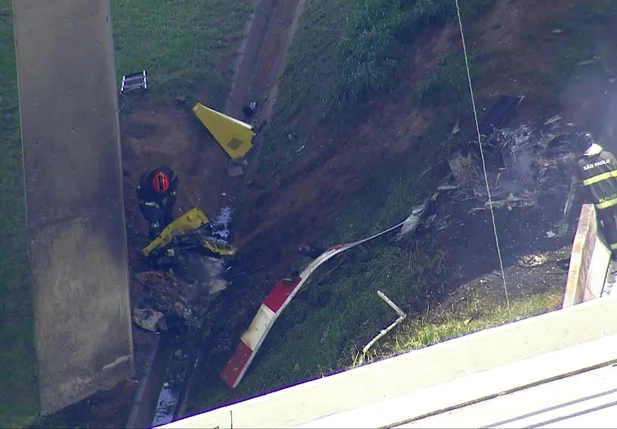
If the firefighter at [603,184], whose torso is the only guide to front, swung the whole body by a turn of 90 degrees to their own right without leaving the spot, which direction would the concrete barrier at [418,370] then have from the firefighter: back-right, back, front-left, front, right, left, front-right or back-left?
right

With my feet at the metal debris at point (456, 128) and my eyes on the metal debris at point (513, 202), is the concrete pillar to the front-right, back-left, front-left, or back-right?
back-right

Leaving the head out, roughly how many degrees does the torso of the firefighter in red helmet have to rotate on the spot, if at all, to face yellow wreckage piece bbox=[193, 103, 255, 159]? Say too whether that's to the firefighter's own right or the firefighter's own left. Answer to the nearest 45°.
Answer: approximately 135° to the firefighter's own left

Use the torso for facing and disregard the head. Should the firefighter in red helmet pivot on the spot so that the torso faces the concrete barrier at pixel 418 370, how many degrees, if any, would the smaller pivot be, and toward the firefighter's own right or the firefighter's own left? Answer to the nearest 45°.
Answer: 0° — they already face it

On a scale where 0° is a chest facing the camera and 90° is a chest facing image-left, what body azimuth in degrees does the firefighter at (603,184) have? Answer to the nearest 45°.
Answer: approximately 180°

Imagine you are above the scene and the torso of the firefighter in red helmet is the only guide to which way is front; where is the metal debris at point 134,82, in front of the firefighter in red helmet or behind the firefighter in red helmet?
behind

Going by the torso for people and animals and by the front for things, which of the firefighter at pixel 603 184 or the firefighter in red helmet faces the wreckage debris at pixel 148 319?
the firefighter in red helmet
